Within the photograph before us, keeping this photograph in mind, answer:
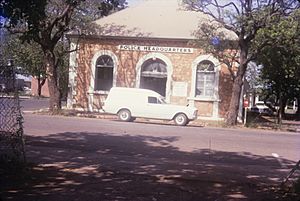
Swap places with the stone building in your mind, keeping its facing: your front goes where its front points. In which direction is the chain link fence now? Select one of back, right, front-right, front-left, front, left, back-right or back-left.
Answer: front

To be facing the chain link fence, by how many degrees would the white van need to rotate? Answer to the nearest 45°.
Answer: approximately 90° to its right

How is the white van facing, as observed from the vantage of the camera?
facing to the right of the viewer

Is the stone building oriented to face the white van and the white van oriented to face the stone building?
no

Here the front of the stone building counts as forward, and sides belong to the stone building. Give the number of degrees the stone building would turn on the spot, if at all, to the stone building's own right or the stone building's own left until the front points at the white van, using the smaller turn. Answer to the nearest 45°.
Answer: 0° — it already faces it

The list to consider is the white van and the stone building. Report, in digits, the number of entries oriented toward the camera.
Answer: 1

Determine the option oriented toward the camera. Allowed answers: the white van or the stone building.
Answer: the stone building

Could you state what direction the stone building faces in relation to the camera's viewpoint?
facing the viewer

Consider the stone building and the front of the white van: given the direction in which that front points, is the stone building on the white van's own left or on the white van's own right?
on the white van's own left

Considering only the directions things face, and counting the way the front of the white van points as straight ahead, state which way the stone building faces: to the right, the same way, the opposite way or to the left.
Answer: to the right

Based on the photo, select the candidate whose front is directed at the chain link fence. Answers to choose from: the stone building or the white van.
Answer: the stone building
